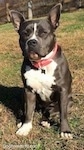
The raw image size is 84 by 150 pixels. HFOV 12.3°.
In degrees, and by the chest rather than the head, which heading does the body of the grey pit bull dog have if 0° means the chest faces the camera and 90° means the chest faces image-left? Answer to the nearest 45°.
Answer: approximately 0°
